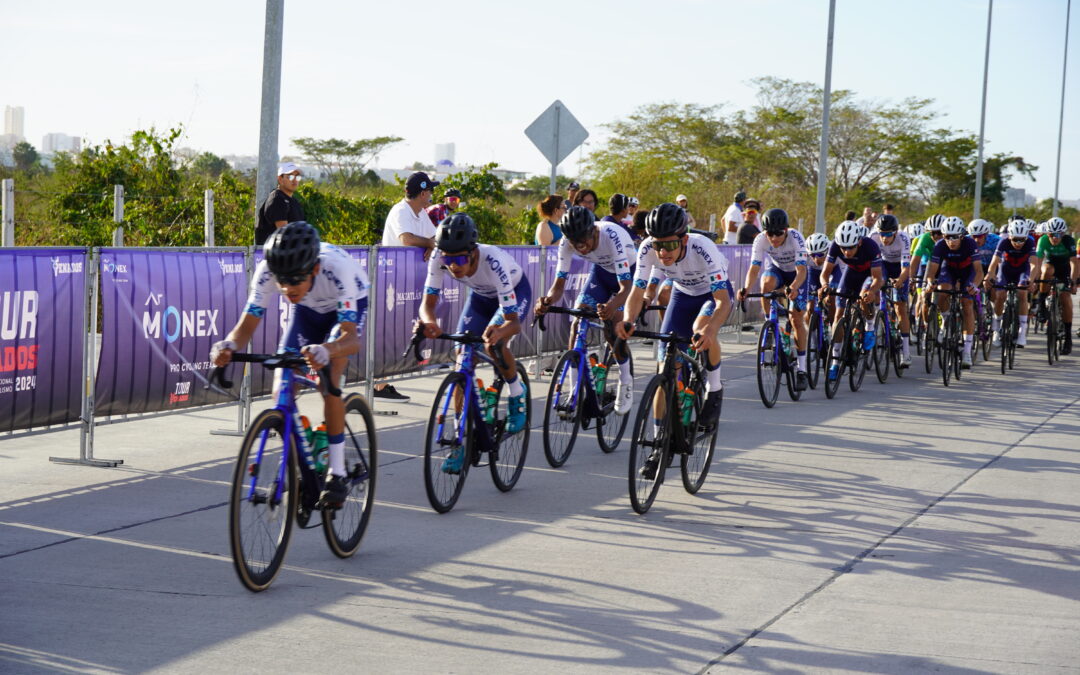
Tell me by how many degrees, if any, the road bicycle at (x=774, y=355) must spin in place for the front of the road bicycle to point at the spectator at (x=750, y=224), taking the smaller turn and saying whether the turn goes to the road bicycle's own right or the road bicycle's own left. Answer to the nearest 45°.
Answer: approximately 135° to the road bicycle's own right

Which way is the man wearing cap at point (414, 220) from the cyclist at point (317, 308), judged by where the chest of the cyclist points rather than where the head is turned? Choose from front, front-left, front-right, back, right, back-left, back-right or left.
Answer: back-right

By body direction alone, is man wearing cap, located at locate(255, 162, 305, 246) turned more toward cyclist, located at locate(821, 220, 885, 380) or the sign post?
the cyclist

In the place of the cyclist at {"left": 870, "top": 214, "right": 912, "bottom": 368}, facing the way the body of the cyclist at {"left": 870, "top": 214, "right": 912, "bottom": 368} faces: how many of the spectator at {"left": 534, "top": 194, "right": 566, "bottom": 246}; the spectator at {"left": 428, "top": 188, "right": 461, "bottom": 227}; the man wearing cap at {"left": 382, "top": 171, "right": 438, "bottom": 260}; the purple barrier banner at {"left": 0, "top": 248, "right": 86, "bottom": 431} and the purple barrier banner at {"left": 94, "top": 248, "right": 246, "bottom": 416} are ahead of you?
5

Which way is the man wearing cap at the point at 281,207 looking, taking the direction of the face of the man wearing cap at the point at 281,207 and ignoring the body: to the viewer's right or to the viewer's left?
to the viewer's right

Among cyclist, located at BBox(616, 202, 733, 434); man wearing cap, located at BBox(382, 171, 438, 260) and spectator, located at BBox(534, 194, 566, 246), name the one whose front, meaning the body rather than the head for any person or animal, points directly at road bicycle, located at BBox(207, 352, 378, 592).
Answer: the cyclist

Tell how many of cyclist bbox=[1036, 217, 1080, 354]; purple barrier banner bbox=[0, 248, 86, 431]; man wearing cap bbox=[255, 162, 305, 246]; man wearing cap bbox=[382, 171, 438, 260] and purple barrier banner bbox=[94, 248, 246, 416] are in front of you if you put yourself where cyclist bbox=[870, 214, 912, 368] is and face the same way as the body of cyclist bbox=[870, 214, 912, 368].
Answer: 4

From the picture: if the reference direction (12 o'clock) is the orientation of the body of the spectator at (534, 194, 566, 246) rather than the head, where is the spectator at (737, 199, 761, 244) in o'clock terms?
the spectator at (737, 199, 761, 244) is roughly at 10 o'clock from the spectator at (534, 194, 566, 246).

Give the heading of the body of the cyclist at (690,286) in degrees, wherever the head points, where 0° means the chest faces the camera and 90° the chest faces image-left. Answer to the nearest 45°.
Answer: approximately 45°

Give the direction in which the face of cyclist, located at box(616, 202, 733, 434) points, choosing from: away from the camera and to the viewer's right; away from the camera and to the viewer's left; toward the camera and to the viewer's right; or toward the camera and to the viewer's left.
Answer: toward the camera and to the viewer's left

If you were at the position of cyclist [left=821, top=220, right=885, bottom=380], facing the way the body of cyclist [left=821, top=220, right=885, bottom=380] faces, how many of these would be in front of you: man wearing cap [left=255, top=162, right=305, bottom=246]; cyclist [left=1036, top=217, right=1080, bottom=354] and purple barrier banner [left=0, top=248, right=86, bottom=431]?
2

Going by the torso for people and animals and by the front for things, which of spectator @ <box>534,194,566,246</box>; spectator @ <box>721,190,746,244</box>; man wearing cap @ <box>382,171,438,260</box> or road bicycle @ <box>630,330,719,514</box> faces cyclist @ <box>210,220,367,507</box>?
the road bicycle

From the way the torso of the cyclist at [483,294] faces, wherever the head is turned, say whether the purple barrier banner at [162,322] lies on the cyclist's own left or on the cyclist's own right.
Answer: on the cyclist's own right

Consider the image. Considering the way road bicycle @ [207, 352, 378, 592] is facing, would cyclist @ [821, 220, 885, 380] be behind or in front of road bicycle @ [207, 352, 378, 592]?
behind
